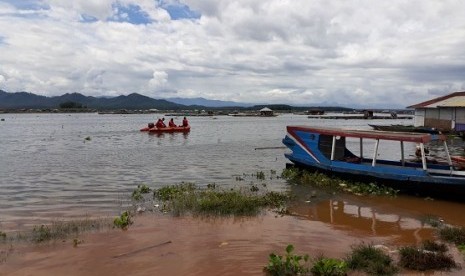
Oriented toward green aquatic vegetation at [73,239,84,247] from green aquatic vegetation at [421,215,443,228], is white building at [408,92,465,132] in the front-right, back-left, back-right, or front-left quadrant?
back-right

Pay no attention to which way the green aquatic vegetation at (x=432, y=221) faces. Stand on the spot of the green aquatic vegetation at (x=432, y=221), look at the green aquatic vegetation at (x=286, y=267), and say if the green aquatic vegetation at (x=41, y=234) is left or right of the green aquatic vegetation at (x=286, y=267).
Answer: right

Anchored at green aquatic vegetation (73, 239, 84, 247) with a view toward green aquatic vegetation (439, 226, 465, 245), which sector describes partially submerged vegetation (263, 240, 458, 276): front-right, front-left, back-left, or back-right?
front-right

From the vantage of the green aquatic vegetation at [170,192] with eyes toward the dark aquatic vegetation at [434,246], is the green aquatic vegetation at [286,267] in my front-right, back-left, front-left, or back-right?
front-right

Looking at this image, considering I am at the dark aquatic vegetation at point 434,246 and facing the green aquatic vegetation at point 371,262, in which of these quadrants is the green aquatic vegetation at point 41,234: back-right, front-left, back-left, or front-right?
front-right
